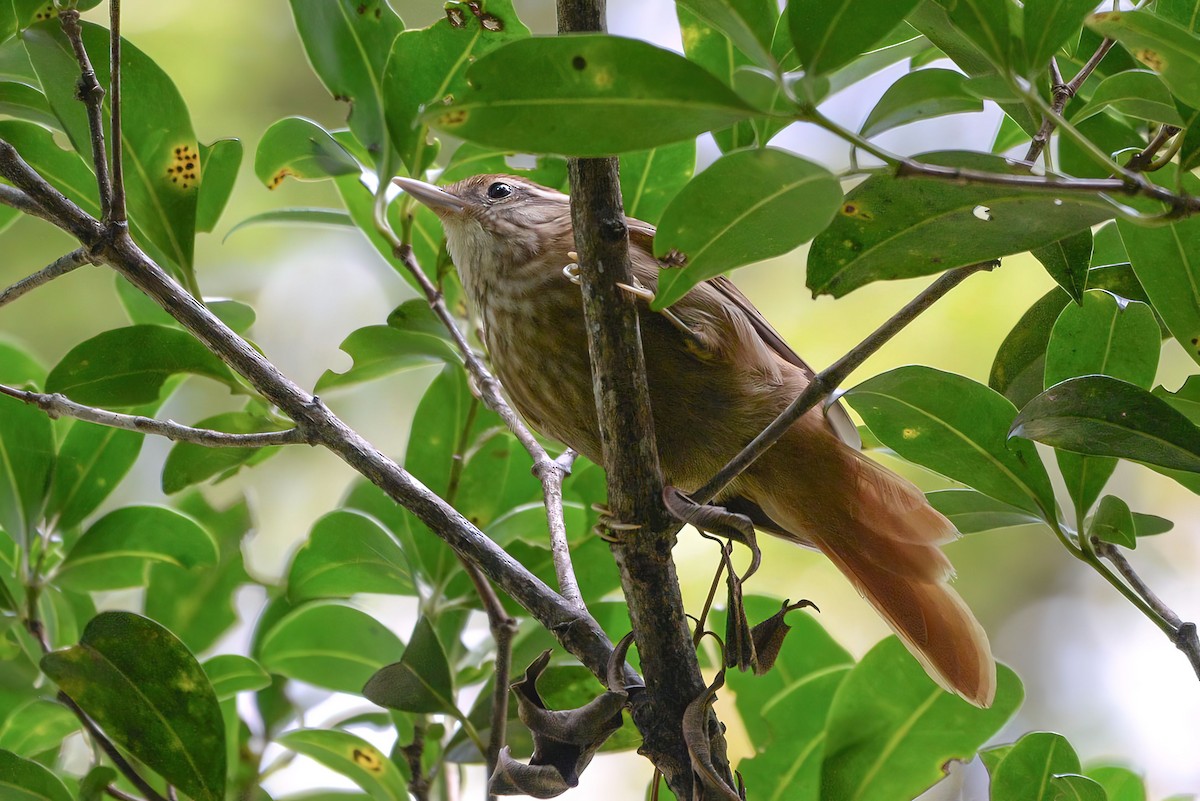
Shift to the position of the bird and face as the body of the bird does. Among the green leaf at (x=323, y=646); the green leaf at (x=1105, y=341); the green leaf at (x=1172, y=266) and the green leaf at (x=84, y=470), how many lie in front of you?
2

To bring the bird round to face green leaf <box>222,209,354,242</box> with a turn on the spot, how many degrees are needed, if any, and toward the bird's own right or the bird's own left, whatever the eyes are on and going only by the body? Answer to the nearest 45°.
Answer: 0° — it already faces it

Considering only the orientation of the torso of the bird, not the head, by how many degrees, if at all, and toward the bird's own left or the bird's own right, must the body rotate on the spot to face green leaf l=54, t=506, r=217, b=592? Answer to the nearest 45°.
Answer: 0° — it already faces it

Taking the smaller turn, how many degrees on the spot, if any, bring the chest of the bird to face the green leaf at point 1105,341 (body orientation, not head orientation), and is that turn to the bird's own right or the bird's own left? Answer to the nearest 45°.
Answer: approximately 135° to the bird's own left

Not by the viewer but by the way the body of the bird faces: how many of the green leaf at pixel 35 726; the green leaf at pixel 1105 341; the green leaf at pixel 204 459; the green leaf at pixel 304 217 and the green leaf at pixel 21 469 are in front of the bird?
4

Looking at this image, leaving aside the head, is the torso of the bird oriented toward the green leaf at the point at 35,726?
yes

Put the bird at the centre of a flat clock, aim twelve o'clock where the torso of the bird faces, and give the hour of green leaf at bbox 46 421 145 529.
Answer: The green leaf is roughly at 12 o'clock from the bird.

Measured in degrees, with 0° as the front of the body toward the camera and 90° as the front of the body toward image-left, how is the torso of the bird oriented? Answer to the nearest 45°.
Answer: approximately 90°

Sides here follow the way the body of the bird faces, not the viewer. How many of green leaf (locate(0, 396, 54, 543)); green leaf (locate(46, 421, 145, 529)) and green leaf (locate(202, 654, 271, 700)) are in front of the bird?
3
